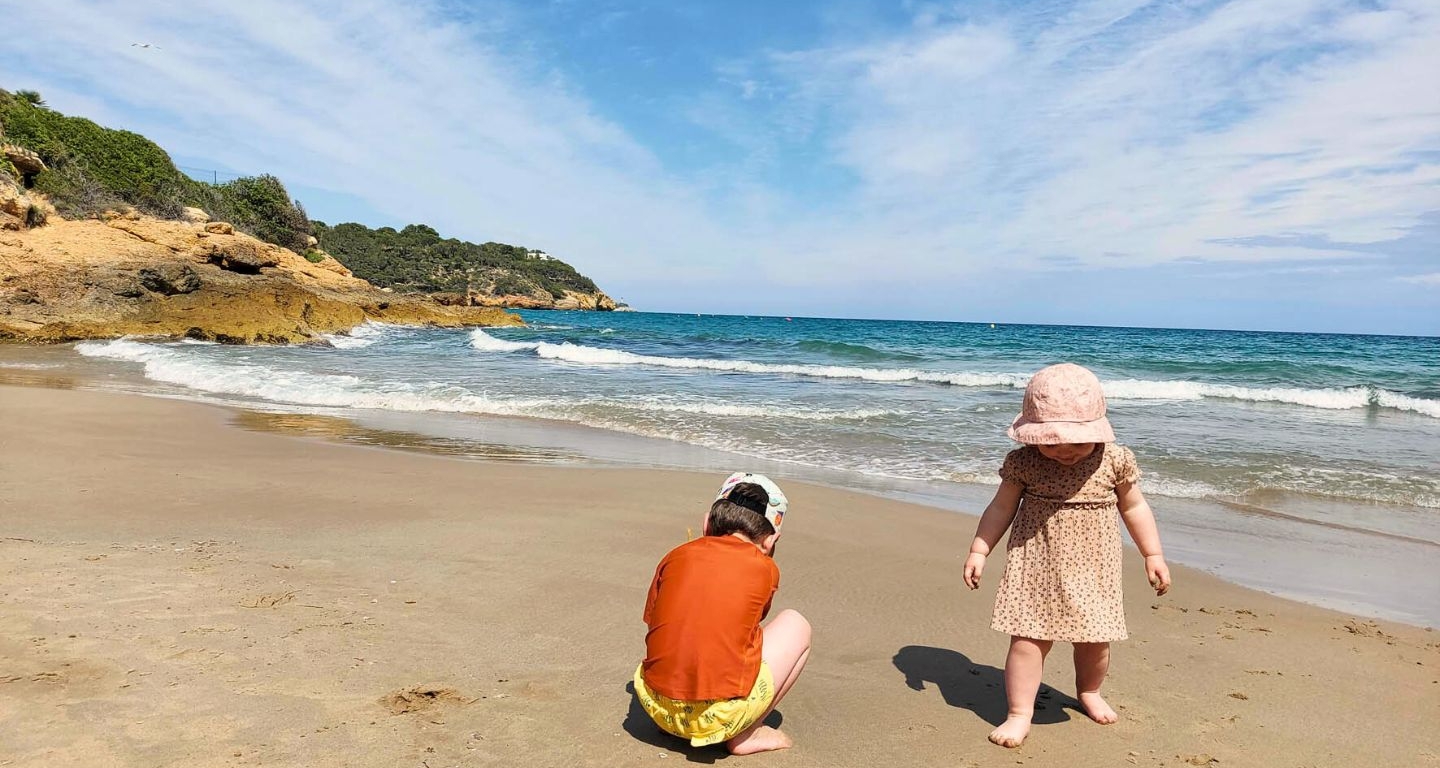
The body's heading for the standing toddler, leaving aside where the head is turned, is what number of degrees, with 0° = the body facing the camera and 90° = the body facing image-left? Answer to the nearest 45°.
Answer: approximately 0°

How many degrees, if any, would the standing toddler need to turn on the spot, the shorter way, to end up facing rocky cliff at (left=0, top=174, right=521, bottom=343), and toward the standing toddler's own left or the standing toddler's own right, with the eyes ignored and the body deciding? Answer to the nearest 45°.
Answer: approximately 135° to the standing toddler's own right

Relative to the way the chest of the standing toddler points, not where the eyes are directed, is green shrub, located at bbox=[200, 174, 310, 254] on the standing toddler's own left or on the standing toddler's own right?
on the standing toddler's own right
